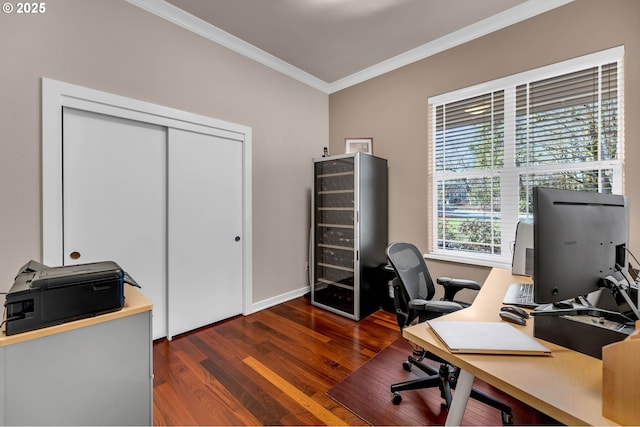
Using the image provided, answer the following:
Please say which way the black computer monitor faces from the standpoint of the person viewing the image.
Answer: facing away from the viewer and to the left of the viewer

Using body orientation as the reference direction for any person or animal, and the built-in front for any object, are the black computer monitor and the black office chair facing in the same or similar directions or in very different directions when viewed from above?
very different directions

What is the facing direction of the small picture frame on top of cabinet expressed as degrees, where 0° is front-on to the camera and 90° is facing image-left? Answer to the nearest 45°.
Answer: approximately 0°

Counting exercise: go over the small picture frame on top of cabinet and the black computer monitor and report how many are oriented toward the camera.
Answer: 1

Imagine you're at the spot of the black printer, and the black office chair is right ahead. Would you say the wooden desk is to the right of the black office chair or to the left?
right

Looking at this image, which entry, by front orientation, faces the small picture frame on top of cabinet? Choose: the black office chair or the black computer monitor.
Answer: the black computer monitor

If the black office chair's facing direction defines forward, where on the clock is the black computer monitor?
The black computer monitor is roughly at 12 o'clock from the black office chair.

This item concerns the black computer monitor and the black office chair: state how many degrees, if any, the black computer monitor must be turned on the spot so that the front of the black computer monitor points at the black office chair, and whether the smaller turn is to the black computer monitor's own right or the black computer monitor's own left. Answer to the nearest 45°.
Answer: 0° — it already faces it
